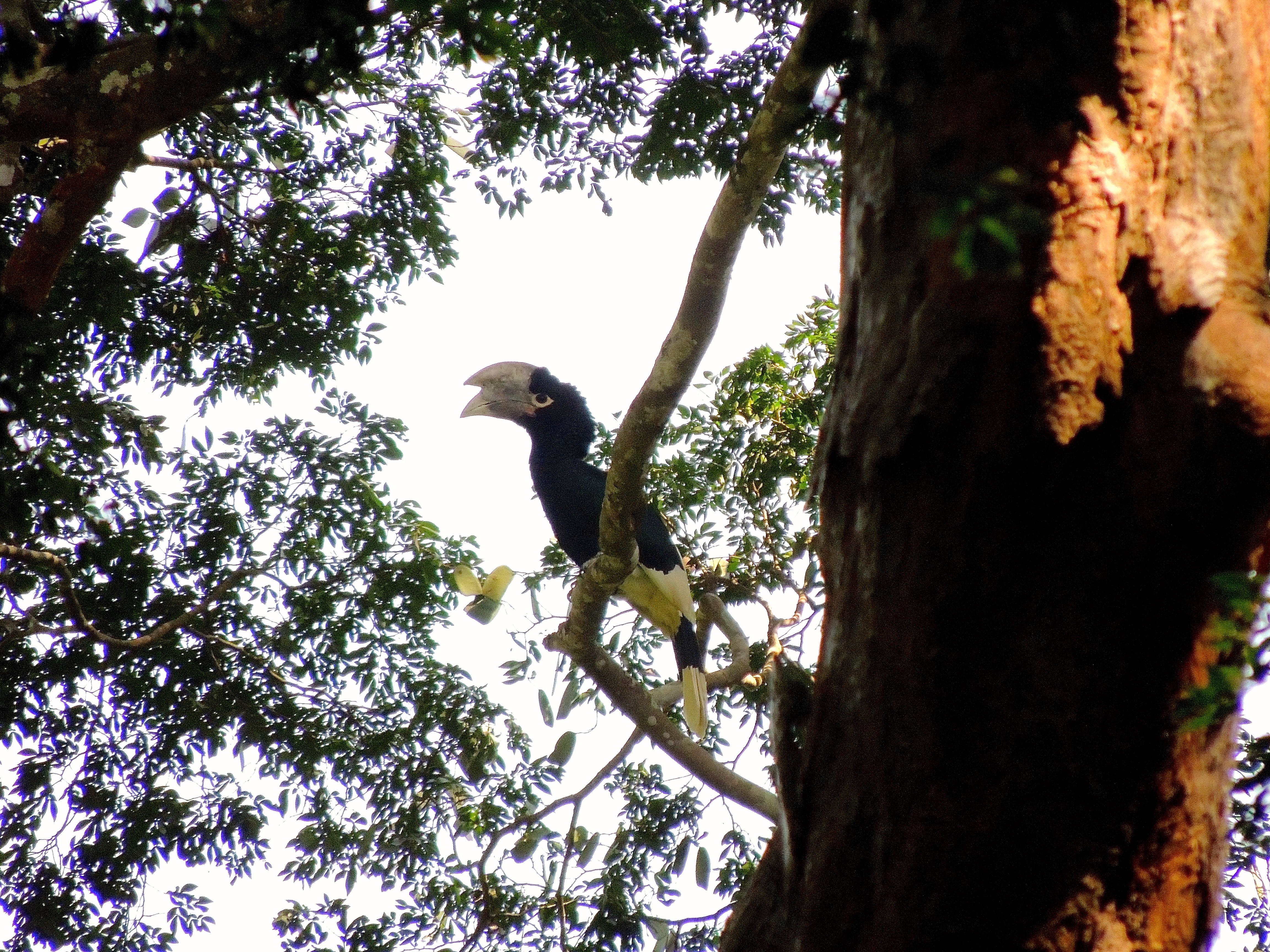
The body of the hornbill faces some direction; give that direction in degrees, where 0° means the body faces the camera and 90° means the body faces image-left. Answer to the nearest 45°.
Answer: approximately 90°
